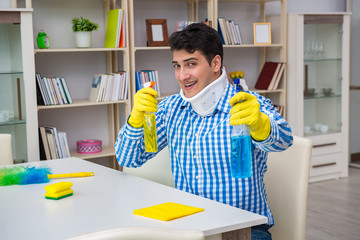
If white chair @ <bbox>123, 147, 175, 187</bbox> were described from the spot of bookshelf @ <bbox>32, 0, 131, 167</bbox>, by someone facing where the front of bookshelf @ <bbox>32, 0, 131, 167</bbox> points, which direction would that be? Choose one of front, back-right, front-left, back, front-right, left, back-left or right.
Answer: front

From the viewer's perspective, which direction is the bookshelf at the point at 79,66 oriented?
toward the camera

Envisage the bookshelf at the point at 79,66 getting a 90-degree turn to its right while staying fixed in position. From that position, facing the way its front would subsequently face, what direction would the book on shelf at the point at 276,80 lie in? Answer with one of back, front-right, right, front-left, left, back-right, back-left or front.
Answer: back

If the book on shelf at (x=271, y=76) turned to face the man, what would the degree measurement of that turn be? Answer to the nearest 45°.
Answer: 0° — it already faces them

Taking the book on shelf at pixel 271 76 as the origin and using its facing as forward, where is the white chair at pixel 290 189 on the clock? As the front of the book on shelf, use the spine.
The white chair is roughly at 12 o'clock from the book on shelf.

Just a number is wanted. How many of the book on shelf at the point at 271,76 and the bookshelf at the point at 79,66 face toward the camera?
2

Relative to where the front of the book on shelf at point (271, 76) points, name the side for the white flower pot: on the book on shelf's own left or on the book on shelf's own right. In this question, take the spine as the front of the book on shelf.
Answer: on the book on shelf's own right

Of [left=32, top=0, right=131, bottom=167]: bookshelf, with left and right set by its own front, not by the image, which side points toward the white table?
front

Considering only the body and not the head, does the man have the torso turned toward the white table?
yes

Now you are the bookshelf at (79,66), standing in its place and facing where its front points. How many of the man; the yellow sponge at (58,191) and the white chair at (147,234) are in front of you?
3

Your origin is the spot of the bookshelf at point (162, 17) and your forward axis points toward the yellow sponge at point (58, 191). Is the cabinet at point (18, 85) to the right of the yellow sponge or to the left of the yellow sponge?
right

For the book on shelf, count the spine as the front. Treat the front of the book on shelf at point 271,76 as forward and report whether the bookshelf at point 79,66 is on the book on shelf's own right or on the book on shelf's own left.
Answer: on the book on shelf's own right

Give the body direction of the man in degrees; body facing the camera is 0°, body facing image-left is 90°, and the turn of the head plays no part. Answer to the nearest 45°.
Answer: approximately 45°
